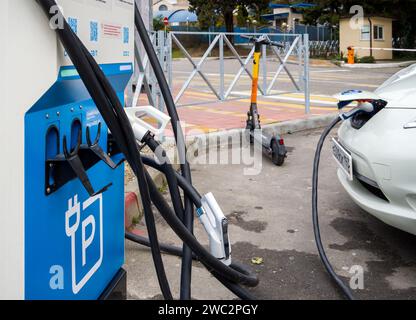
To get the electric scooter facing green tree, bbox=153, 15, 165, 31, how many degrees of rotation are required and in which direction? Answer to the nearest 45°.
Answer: approximately 45° to its right

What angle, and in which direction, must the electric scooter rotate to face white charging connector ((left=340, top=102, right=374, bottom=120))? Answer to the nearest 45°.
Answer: approximately 135° to its left

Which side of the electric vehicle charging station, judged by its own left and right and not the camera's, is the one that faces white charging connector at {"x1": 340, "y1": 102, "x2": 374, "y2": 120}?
left

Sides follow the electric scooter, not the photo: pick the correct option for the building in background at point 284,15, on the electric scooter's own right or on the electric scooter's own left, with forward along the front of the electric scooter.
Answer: on the electric scooter's own right

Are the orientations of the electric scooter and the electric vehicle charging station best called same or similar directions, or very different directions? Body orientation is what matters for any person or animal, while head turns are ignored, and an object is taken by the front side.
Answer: very different directions

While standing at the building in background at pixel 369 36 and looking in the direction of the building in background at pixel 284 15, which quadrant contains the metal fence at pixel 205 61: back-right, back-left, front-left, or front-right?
back-left

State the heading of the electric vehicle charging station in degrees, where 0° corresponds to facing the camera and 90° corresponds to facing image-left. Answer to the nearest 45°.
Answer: approximately 315°

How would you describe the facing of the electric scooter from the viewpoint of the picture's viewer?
facing away from the viewer and to the left of the viewer
